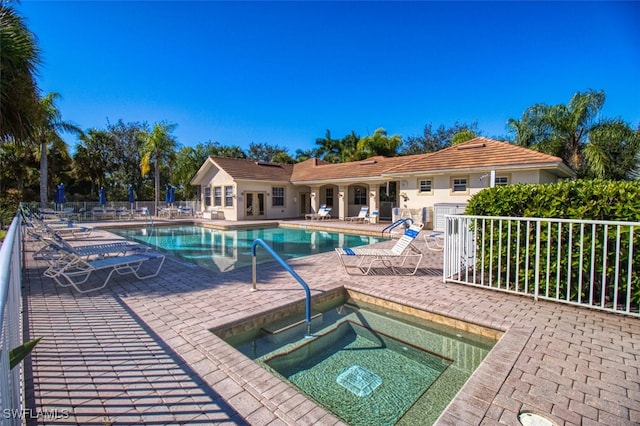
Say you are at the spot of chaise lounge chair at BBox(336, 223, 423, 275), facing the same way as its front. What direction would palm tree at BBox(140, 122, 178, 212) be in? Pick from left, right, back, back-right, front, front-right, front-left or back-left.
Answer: front-right

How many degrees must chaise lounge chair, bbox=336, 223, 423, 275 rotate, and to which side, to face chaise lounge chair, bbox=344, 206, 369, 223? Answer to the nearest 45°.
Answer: approximately 90° to its right

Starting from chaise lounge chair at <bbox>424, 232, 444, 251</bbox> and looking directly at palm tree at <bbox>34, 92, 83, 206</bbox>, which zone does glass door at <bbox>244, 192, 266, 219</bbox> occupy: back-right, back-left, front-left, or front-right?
front-right

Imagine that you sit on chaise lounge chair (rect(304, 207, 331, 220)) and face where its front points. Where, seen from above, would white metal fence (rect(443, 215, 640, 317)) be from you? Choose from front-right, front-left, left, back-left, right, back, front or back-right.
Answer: left

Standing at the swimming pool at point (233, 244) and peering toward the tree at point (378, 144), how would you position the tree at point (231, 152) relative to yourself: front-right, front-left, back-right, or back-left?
front-left

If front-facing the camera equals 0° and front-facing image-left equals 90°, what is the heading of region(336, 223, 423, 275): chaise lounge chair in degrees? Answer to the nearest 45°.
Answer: approximately 90°

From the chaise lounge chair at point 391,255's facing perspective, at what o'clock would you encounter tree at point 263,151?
The tree is roughly at 2 o'clock from the chaise lounge chair.

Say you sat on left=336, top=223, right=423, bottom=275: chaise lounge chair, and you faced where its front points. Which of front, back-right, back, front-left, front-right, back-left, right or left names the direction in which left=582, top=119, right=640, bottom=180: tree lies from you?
back-right

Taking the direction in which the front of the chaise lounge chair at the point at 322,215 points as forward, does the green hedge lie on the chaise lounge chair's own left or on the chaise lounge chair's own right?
on the chaise lounge chair's own left
